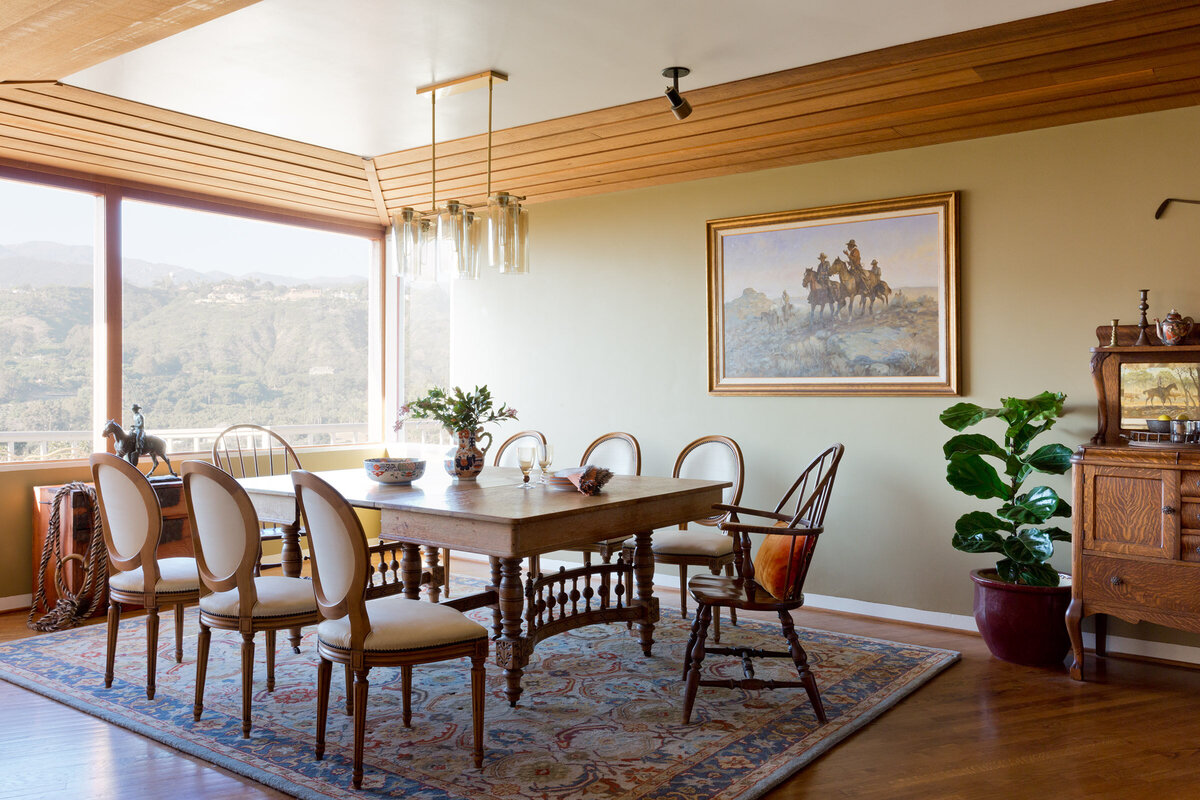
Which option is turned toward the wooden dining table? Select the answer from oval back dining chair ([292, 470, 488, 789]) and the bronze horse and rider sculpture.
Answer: the oval back dining chair

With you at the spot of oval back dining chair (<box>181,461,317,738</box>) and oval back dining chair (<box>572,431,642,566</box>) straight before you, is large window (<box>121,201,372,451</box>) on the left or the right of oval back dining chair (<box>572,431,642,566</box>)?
left

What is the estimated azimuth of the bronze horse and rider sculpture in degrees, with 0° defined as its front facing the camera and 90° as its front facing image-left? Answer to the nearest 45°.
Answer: approximately 90°

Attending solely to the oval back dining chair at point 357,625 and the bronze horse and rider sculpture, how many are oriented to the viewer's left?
1

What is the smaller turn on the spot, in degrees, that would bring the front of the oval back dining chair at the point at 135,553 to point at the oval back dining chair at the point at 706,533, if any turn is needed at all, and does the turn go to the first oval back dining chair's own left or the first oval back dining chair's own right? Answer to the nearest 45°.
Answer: approximately 45° to the first oval back dining chair's own right

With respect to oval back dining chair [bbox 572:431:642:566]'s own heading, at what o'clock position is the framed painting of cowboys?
The framed painting of cowboys is roughly at 8 o'clock from the oval back dining chair.

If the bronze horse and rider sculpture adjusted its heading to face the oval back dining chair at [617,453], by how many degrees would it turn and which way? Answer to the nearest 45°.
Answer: approximately 180°

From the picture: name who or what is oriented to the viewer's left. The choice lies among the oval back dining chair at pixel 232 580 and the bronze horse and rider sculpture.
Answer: the bronze horse and rider sculpture

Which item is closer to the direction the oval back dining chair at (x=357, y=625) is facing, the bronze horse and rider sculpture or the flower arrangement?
the flower arrangement

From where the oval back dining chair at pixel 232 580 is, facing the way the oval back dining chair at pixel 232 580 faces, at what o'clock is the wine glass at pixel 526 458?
The wine glass is roughly at 1 o'clock from the oval back dining chair.

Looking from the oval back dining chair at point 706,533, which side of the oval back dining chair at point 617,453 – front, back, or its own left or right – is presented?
left

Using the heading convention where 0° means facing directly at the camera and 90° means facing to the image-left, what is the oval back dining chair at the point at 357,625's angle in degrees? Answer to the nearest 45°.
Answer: approximately 225°
